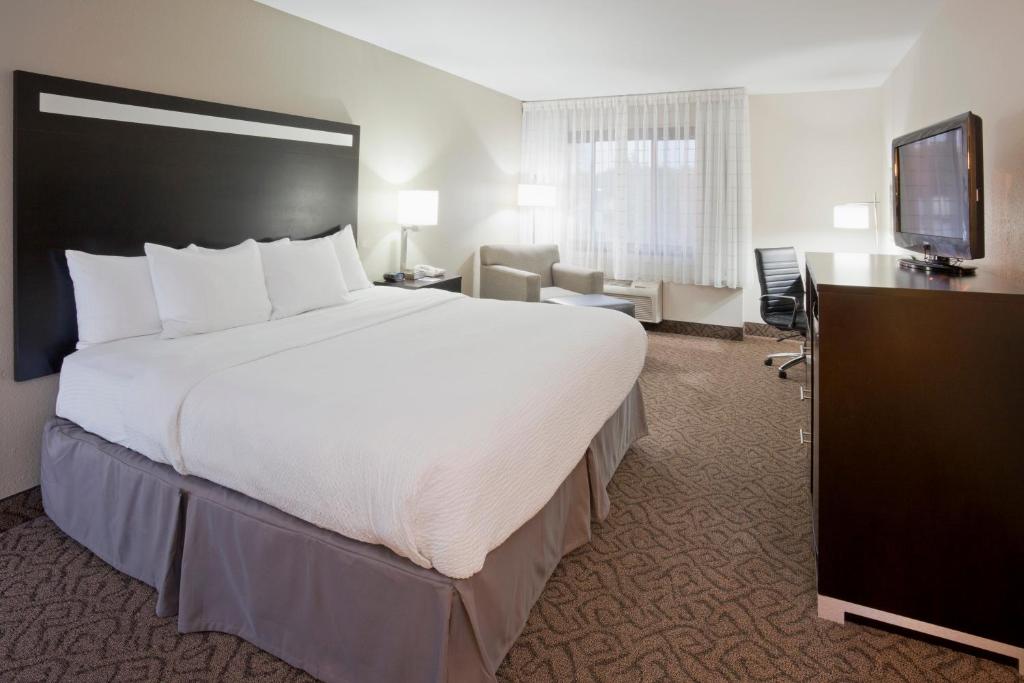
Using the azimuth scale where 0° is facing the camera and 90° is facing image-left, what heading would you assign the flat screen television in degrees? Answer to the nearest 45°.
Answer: approximately 45°

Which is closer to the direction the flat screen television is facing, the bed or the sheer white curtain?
the bed

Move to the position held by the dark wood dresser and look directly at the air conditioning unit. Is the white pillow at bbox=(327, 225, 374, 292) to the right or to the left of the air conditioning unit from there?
left

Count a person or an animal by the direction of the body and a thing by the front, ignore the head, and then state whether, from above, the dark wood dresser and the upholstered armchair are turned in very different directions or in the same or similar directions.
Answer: very different directions

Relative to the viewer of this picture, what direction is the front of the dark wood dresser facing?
facing to the left of the viewer
